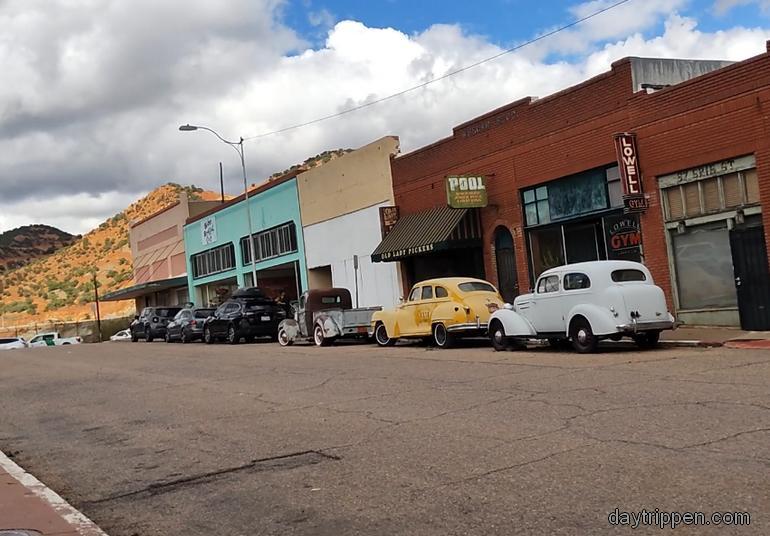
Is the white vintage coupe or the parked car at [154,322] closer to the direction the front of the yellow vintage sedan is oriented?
the parked car

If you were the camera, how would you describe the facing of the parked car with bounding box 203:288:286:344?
facing away from the viewer and to the left of the viewer

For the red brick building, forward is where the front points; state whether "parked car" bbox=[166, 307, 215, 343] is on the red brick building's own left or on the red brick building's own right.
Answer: on the red brick building's own right

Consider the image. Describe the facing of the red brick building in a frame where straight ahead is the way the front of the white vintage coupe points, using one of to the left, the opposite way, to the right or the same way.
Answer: to the left

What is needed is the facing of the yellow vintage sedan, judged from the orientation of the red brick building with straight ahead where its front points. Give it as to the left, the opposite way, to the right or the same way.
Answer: to the right

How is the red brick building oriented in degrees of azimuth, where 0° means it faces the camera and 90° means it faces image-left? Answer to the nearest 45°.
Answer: approximately 45°

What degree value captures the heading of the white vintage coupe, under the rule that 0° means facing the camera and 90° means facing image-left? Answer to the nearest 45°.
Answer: approximately 135°

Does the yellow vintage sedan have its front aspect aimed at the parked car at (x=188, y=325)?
yes

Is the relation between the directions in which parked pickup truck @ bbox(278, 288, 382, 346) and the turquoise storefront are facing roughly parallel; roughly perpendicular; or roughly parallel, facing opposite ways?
roughly perpendicular

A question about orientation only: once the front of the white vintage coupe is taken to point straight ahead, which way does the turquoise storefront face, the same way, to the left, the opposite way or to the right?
to the left

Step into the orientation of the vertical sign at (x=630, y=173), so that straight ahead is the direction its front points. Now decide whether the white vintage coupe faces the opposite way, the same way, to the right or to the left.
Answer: the opposite way

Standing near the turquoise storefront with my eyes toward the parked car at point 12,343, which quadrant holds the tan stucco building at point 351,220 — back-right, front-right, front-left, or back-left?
back-left
